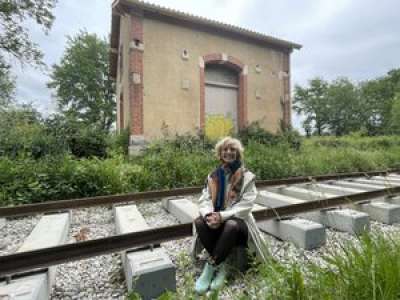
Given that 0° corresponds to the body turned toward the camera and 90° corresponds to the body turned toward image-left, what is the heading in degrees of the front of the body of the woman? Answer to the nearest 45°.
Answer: approximately 45°

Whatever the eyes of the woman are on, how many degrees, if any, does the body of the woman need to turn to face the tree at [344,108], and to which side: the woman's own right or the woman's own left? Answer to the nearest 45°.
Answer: approximately 180°

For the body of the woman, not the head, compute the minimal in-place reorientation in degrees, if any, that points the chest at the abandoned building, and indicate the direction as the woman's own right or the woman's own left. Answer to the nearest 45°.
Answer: approximately 135° to the woman's own right

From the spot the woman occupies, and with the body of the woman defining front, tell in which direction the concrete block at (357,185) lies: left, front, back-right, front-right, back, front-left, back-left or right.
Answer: back

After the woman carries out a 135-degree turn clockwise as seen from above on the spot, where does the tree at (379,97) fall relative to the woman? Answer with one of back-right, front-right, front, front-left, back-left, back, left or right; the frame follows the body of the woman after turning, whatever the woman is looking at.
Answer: front-right

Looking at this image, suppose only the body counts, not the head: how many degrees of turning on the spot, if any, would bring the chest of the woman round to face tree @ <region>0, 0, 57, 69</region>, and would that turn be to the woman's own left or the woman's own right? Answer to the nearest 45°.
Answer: approximately 90° to the woman's own right

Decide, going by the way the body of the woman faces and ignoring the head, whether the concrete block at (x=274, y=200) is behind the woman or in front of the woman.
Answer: behind
